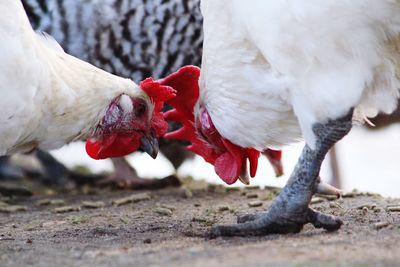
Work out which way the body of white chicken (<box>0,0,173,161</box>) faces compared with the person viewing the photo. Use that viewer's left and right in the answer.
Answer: facing to the right of the viewer

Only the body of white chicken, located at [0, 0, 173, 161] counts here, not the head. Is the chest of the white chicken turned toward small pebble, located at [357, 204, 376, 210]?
yes

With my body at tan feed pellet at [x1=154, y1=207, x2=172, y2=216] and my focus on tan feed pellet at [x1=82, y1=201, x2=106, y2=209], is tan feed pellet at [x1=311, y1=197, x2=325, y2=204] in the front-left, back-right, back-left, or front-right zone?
back-right

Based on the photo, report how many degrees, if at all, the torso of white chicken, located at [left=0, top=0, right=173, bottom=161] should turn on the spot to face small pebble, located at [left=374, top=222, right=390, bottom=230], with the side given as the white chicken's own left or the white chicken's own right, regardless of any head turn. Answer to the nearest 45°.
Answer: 0° — it already faces it

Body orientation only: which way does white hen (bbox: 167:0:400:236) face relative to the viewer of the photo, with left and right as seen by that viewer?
facing to the left of the viewer

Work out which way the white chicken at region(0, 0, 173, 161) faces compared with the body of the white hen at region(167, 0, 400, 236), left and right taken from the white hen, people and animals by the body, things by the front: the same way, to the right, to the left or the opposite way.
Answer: the opposite way

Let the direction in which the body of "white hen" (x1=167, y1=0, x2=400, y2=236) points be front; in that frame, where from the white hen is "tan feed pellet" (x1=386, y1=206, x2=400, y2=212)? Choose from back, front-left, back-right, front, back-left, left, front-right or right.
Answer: back-right
